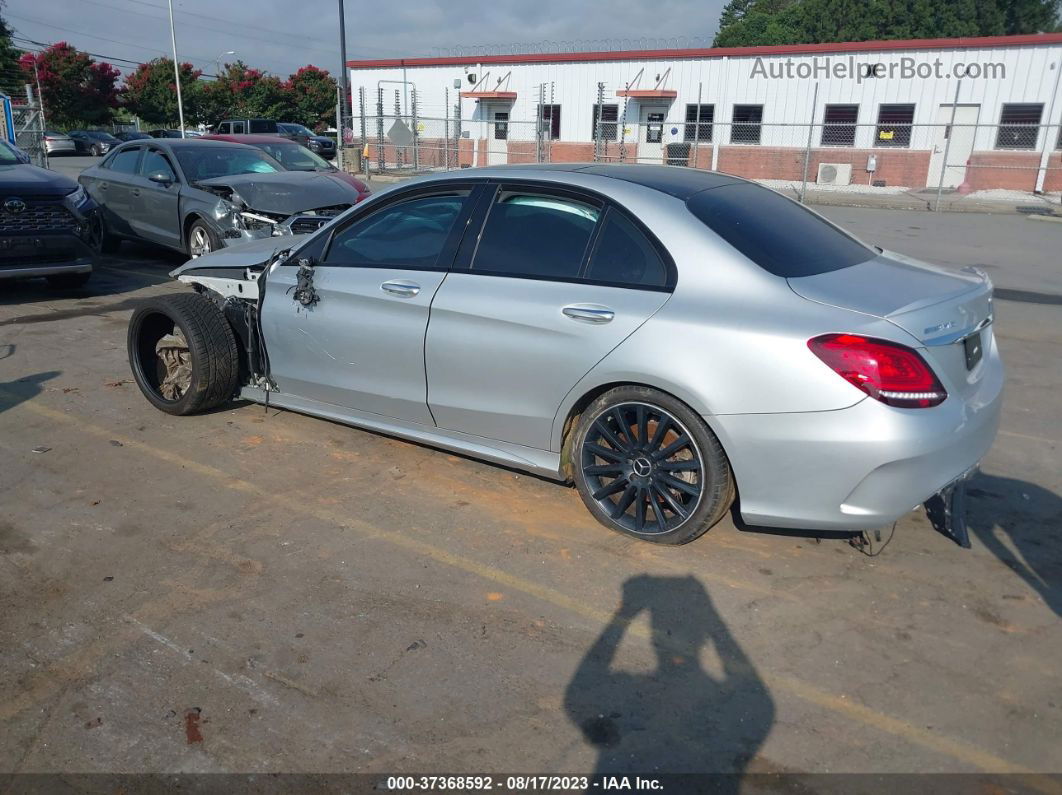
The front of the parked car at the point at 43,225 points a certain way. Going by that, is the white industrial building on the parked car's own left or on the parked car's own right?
on the parked car's own left

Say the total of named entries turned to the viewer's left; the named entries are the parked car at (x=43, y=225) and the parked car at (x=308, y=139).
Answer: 0

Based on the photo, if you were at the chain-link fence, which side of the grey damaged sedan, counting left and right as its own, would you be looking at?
left

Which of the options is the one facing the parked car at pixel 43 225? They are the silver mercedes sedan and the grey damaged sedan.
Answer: the silver mercedes sedan

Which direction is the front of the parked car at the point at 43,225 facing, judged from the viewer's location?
facing the viewer and to the right of the viewer

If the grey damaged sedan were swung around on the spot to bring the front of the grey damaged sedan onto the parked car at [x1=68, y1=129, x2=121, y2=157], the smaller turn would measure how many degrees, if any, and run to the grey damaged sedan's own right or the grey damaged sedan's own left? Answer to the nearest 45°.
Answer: approximately 135° to the grey damaged sedan's own left

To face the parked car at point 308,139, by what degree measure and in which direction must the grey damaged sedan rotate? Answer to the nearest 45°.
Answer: approximately 135° to its left

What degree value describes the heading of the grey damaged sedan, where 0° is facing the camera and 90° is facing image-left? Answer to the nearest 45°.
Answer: approximately 315°

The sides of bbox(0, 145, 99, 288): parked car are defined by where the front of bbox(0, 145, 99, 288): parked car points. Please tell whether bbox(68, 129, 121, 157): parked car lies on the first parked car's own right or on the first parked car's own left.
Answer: on the first parked car's own left

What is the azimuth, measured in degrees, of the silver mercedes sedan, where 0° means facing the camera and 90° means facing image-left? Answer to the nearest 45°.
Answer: approximately 135°

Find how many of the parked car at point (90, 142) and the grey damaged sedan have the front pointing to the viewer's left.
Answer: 0

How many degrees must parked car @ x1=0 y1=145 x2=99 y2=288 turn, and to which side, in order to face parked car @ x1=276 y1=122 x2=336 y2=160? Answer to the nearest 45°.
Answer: approximately 135° to its left
